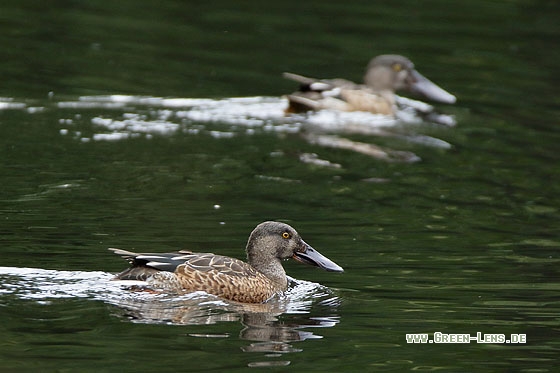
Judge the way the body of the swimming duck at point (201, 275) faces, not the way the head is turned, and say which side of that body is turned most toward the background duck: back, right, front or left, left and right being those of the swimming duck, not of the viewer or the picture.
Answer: left

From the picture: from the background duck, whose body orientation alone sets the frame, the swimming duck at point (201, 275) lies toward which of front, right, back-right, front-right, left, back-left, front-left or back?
right

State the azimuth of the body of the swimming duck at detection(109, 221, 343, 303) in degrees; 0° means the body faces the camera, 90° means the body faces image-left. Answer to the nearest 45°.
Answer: approximately 270°

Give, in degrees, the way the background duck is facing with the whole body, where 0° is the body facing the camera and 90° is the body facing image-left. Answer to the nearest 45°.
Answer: approximately 270°

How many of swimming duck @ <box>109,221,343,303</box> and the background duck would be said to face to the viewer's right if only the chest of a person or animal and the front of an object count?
2
